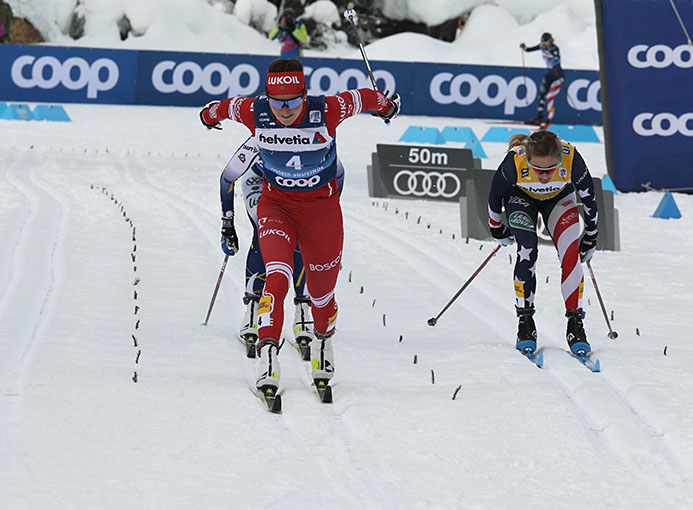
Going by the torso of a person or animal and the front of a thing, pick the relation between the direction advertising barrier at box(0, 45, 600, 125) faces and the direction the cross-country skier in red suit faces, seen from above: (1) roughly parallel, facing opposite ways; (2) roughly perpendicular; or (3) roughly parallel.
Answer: roughly parallel

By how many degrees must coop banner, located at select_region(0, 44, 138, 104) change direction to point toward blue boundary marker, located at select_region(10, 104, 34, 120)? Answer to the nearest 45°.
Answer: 0° — it already faces it

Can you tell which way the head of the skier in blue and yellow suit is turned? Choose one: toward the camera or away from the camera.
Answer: toward the camera

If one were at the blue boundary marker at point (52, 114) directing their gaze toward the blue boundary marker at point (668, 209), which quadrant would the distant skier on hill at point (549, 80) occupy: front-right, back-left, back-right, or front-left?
front-left

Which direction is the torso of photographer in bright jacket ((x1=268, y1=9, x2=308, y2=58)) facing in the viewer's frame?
toward the camera

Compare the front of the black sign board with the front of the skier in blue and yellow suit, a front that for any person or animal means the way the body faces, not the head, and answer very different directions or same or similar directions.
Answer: same or similar directions

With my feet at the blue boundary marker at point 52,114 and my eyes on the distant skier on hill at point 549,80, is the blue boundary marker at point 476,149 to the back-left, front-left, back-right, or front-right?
front-right

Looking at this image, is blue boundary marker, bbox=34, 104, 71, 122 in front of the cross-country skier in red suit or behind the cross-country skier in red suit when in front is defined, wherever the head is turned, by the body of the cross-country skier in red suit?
behind

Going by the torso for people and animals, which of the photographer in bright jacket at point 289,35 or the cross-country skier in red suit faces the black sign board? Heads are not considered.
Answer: the photographer in bright jacket

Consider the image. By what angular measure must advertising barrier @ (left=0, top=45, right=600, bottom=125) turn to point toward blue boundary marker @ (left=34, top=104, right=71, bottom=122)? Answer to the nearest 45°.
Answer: approximately 45° to its right

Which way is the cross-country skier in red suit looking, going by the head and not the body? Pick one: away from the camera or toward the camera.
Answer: toward the camera

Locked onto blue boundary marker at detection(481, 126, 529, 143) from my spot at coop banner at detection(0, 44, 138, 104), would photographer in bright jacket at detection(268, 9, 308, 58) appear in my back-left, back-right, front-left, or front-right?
front-left

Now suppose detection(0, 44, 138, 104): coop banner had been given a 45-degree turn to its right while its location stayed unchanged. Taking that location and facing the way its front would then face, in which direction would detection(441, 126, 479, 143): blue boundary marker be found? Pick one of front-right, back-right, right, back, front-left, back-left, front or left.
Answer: left

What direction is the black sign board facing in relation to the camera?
toward the camera

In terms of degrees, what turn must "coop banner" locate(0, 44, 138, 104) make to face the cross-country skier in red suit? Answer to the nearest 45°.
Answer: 0° — it already faces them

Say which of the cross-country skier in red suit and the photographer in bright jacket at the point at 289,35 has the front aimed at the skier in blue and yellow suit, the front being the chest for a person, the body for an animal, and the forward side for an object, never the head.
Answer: the photographer in bright jacket

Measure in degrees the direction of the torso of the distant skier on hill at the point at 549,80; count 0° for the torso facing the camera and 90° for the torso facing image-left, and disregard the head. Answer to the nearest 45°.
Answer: approximately 45°

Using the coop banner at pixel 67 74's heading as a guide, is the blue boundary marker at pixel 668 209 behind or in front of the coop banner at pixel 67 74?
in front

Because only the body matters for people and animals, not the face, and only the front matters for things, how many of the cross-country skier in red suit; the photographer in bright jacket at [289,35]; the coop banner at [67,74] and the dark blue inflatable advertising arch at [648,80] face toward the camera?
4
